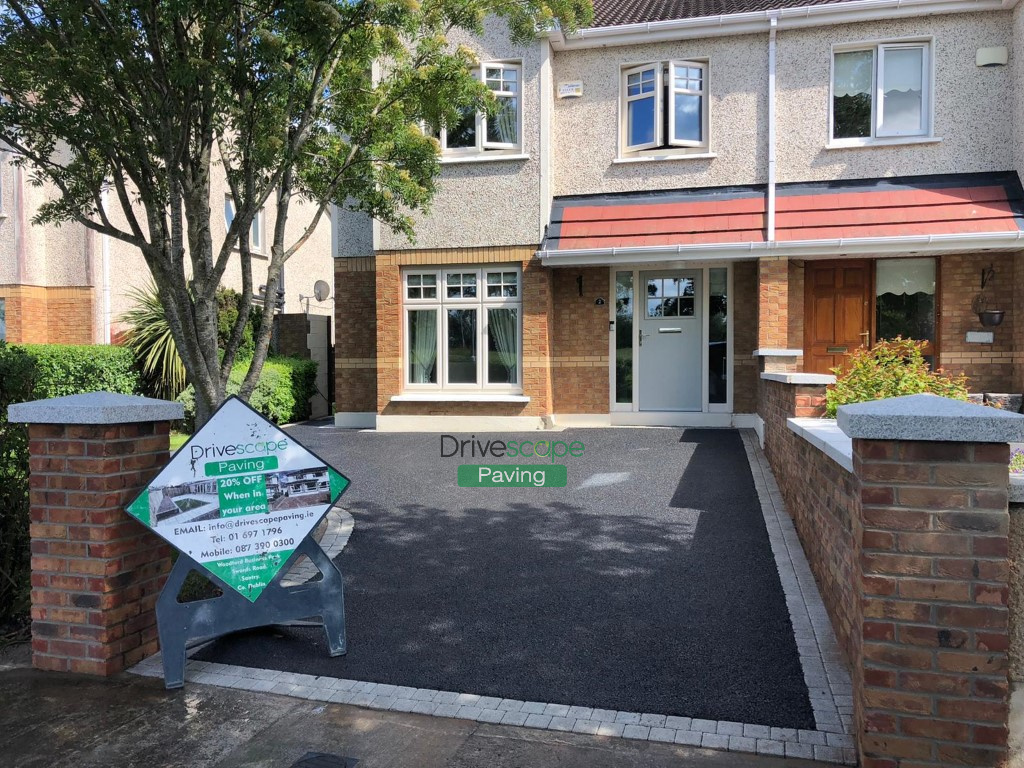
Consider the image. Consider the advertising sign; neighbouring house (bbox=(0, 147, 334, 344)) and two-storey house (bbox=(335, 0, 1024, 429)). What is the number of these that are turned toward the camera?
3

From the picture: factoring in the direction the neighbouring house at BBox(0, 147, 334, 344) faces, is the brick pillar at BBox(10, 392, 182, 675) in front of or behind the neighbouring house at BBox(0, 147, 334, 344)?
in front

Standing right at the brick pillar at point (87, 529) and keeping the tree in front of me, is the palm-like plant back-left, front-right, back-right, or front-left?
front-left

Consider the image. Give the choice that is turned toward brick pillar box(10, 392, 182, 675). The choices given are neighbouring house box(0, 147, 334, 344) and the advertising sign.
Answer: the neighbouring house

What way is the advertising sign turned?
toward the camera

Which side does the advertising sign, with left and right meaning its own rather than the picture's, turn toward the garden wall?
left

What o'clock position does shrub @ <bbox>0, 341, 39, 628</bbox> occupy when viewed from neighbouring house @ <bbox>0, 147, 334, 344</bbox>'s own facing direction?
The shrub is roughly at 12 o'clock from the neighbouring house.

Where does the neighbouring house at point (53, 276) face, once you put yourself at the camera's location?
facing the viewer

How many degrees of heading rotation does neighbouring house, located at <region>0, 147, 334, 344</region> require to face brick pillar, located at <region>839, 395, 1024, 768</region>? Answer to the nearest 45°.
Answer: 0° — it already faces it

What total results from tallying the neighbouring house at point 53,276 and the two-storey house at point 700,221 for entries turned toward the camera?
2

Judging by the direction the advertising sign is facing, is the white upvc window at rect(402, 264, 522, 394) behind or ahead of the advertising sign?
behind

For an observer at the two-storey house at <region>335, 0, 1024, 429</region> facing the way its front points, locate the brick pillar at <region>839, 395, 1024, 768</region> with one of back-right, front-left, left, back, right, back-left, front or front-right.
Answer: front

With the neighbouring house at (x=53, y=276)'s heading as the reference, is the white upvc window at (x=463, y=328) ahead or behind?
ahead

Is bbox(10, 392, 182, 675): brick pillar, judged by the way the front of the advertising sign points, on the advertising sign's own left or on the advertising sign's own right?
on the advertising sign's own right

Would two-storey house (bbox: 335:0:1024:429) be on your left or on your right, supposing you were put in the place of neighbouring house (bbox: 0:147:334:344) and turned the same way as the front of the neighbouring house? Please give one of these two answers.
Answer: on your left

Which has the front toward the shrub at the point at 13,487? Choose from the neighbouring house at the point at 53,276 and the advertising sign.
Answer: the neighbouring house
